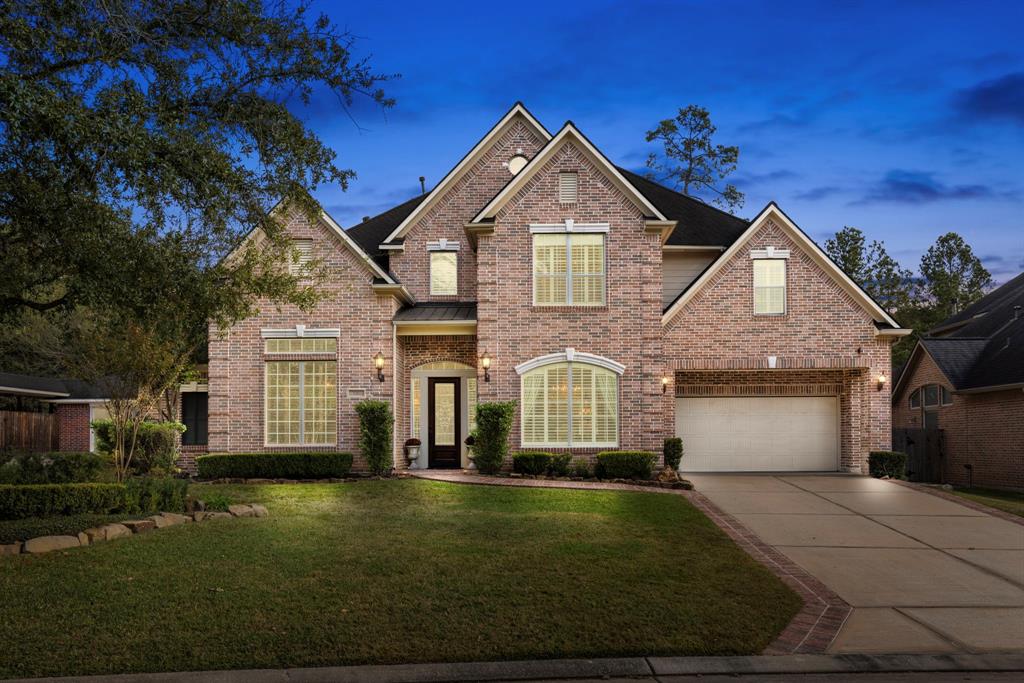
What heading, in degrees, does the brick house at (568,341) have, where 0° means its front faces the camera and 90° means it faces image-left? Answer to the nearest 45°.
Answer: approximately 0°

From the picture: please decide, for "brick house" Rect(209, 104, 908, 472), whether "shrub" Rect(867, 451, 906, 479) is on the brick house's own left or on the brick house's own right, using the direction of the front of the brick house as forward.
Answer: on the brick house's own left

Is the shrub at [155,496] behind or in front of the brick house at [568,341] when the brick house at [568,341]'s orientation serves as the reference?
in front

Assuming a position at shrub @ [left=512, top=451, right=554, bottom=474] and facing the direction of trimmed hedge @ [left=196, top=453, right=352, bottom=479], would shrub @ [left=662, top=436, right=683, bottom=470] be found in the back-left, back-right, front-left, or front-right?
back-right

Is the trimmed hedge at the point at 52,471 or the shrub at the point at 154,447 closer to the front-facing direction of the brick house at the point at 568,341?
the trimmed hedge
